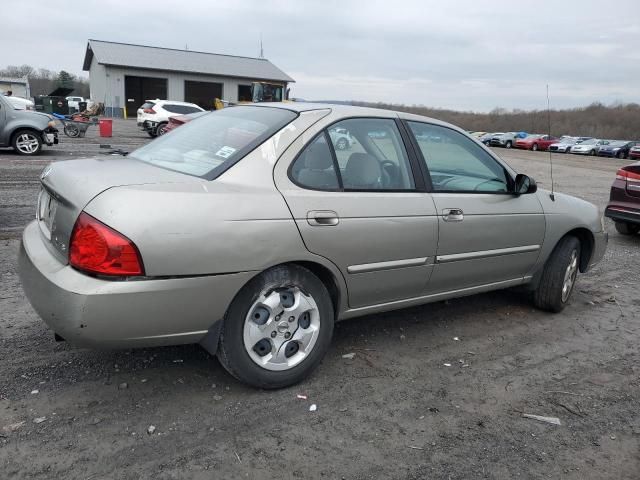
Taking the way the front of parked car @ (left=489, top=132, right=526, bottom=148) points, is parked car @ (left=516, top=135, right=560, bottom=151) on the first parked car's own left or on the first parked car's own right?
on the first parked car's own left

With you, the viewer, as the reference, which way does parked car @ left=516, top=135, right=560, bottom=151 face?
facing the viewer and to the left of the viewer

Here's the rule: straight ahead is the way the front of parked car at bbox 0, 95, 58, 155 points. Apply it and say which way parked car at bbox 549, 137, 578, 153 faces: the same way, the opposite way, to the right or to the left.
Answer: the opposite way

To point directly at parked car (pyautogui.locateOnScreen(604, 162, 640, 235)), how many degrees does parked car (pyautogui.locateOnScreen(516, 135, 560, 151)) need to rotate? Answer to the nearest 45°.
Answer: approximately 45° to its left

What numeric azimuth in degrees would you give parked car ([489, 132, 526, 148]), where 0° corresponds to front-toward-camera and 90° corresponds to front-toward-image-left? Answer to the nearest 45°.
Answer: approximately 45°

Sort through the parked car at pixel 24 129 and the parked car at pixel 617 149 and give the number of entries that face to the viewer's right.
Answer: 1

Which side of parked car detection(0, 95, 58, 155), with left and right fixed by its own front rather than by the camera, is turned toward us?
right

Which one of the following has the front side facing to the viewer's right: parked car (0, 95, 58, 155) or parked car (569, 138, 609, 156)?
parked car (0, 95, 58, 155)

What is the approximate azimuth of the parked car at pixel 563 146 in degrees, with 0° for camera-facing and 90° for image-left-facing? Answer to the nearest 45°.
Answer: approximately 45°

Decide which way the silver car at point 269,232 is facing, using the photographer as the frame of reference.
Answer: facing away from the viewer and to the right of the viewer
